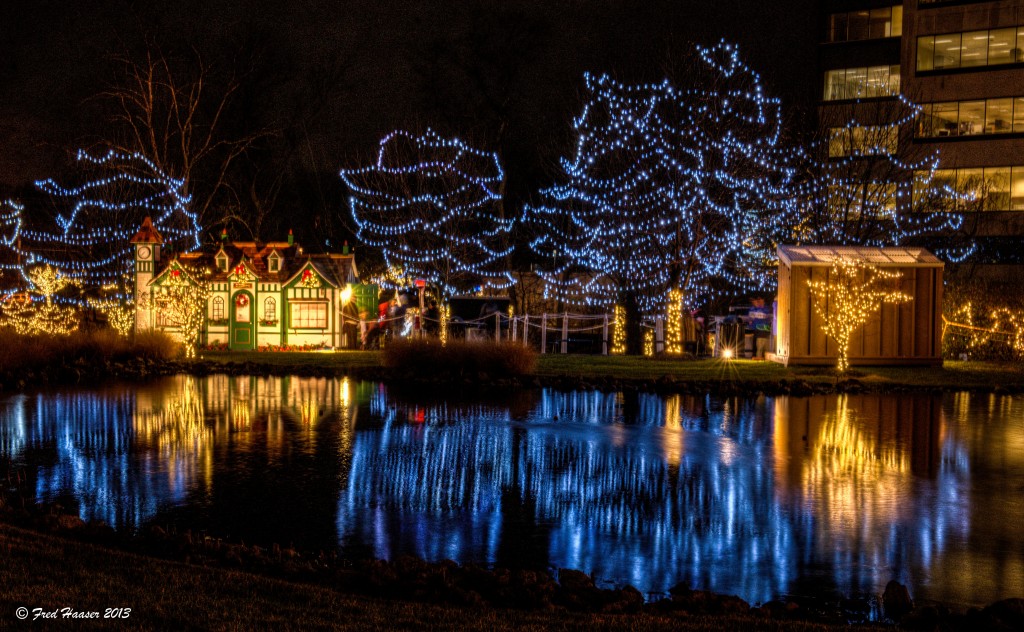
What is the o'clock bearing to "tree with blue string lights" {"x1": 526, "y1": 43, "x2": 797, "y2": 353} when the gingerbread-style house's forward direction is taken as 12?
The tree with blue string lights is roughly at 10 o'clock from the gingerbread-style house.

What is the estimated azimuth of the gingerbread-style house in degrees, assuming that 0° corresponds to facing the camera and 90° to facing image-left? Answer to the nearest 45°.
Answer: approximately 0°

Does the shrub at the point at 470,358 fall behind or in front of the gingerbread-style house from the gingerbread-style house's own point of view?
in front

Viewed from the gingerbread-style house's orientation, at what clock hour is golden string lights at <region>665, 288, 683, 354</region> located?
The golden string lights is roughly at 10 o'clock from the gingerbread-style house.

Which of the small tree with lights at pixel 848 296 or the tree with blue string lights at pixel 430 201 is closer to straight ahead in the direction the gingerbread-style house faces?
the small tree with lights

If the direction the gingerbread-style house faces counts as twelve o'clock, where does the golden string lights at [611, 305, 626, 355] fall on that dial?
The golden string lights is roughly at 10 o'clock from the gingerbread-style house.

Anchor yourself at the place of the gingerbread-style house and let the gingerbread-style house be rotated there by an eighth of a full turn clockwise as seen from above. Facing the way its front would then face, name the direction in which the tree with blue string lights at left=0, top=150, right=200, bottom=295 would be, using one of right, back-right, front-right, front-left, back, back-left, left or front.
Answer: right

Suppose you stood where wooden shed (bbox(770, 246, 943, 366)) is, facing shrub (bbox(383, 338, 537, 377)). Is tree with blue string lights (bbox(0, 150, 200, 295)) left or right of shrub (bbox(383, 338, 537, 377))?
right

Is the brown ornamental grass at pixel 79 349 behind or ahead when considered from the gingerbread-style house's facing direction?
ahead
